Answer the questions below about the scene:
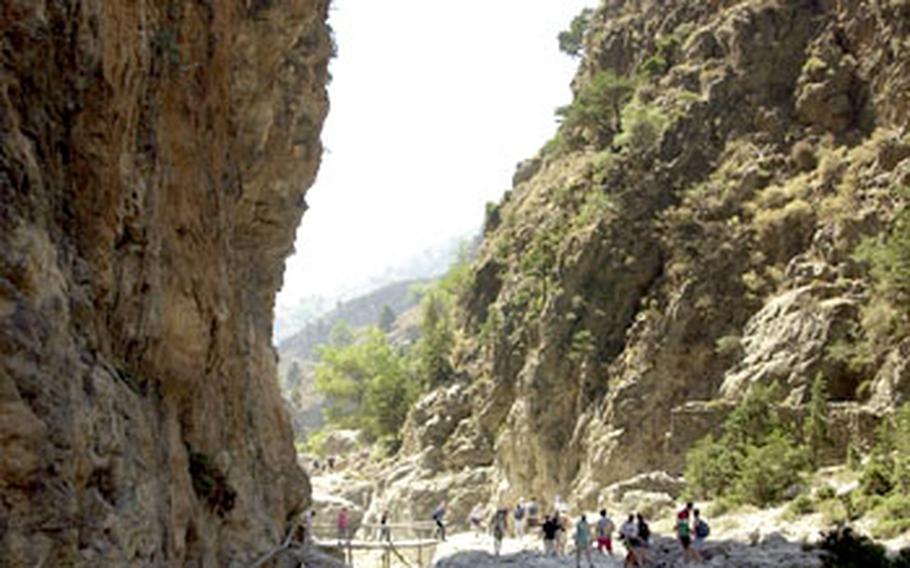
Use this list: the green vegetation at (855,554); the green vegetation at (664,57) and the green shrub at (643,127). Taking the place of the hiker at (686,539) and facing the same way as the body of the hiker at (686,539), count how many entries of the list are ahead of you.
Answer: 2

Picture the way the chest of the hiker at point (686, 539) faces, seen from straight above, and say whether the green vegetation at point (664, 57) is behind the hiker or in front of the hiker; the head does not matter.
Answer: in front

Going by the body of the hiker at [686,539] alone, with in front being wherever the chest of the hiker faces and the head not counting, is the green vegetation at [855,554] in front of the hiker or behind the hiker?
behind

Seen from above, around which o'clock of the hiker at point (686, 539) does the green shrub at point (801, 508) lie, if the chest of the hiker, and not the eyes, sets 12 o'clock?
The green shrub is roughly at 1 o'clock from the hiker.

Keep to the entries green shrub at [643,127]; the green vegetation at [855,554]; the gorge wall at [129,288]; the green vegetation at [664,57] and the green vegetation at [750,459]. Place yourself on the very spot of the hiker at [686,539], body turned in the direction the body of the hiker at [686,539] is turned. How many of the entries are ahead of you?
3

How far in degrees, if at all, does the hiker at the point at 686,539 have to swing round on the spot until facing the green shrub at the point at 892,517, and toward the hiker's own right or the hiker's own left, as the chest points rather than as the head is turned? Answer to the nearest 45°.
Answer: approximately 90° to the hiker's own right

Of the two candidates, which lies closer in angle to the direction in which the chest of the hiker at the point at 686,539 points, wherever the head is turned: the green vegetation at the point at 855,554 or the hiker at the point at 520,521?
the hiker

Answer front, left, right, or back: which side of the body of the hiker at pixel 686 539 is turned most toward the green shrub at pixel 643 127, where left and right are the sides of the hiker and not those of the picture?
front

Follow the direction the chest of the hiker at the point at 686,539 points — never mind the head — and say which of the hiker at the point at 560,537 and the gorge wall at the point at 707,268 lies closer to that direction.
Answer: the gorge wall

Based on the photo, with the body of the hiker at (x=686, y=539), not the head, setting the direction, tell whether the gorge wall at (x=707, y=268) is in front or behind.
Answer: in front

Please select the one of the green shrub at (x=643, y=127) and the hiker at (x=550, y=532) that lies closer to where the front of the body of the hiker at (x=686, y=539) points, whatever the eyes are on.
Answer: the green shrub

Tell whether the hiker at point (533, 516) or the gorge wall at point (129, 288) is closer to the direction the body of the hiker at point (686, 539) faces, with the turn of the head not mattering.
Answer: the hiker

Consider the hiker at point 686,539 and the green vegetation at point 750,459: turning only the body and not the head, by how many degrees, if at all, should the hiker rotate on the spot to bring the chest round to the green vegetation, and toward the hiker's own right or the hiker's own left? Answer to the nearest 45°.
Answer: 0° — they already face it

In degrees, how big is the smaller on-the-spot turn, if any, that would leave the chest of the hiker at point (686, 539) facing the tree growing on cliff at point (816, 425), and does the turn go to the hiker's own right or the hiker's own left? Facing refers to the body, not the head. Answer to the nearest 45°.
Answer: approximately 45° to the hiker's own right

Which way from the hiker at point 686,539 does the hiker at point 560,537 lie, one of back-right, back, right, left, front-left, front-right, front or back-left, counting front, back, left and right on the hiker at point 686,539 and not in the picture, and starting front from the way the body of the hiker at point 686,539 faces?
front-left

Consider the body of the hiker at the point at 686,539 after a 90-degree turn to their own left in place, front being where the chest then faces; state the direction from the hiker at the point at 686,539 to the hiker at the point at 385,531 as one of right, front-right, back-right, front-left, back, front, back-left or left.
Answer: front-right

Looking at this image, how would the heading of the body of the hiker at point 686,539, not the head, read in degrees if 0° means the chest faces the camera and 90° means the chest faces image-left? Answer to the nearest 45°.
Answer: approximately 180°
